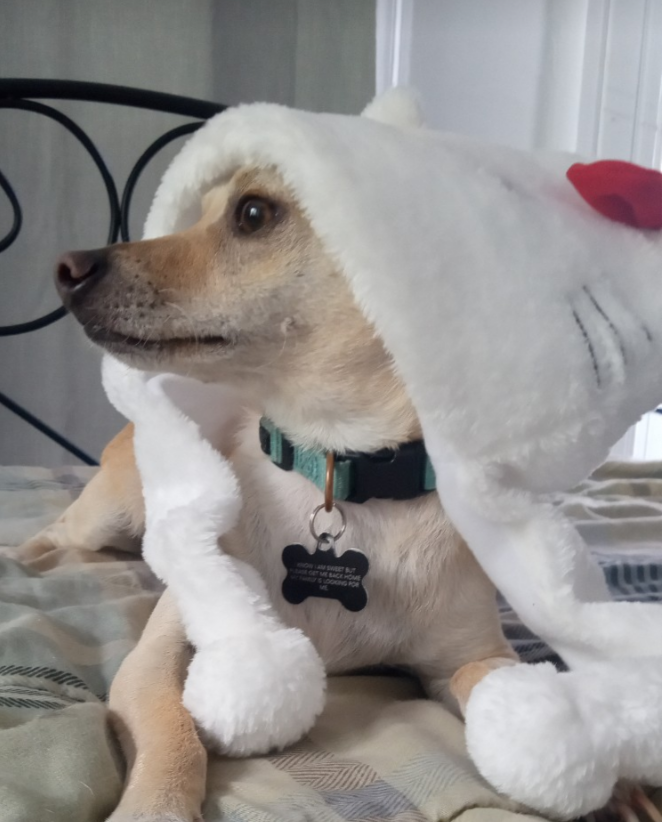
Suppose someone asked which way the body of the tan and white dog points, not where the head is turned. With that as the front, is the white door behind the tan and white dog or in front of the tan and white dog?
behind

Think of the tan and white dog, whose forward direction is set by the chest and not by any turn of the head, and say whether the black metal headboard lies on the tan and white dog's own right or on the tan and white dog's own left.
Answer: on the tan and white dog's own right

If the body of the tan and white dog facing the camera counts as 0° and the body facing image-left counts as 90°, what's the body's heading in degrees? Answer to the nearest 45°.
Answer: approximately 45°

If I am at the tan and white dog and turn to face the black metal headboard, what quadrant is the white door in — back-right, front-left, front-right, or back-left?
front-right
